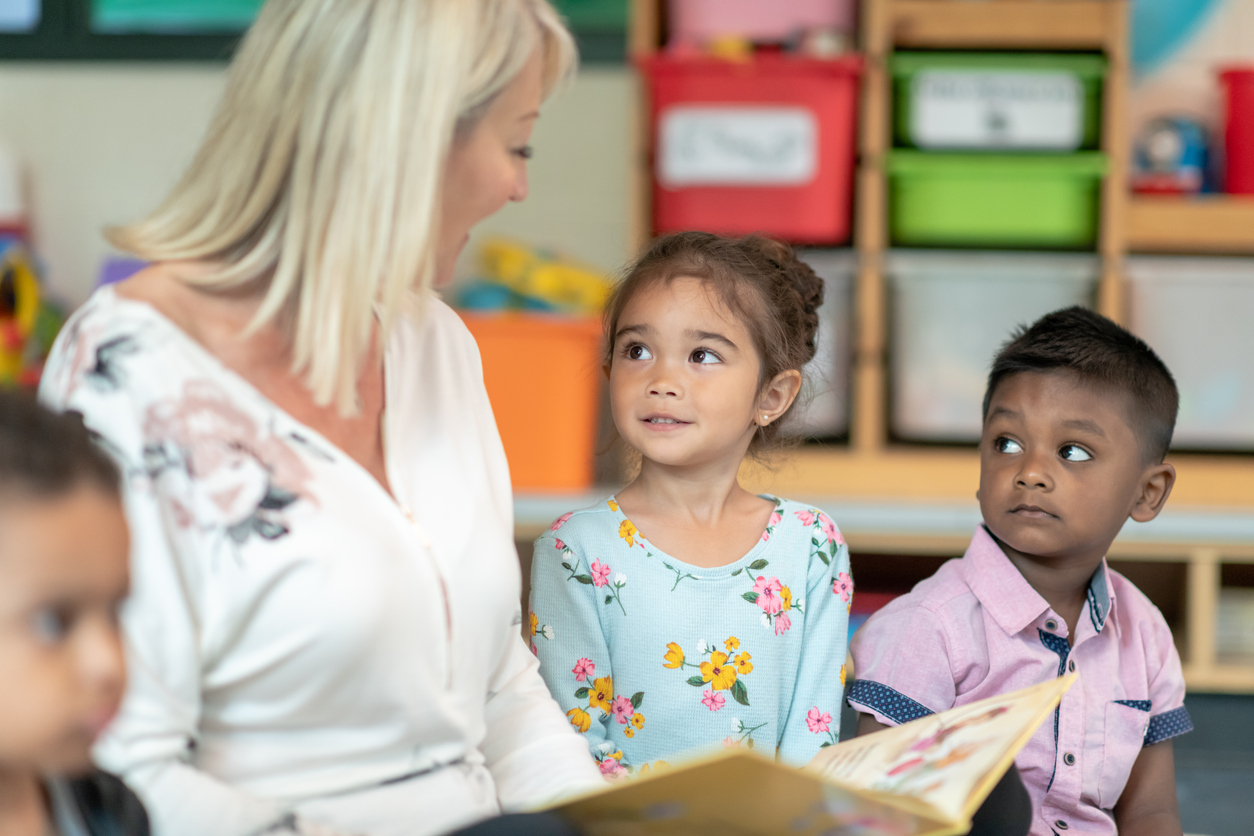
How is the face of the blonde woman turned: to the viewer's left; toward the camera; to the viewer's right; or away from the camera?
to the viewer's right

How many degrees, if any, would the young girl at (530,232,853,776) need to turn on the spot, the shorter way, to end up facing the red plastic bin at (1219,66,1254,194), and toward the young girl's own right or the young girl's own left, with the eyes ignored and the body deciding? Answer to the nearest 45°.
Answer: approximately 135° to the young girl's own left

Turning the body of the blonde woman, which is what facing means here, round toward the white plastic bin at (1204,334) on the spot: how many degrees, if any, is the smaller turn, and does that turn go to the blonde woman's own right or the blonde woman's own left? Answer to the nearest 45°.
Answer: approximately 90° to the blonde woman's own left

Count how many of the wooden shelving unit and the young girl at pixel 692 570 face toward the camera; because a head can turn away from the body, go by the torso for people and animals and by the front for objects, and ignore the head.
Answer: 2

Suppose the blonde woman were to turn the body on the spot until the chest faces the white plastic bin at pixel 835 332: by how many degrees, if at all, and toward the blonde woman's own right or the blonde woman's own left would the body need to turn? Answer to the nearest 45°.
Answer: approximately 90° to the blonde woman's own left

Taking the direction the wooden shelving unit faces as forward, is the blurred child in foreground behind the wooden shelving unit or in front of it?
in front

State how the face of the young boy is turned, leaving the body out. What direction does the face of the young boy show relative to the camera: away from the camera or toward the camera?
toward the camera

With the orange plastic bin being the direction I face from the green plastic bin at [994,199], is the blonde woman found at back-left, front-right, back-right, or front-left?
front-left

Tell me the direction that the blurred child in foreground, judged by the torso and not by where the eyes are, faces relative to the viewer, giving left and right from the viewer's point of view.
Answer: facing the viewer and to the right of the viewer

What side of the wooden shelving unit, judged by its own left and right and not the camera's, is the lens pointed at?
front

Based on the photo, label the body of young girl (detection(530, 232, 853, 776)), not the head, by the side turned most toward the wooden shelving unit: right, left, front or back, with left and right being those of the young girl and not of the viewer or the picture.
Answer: back

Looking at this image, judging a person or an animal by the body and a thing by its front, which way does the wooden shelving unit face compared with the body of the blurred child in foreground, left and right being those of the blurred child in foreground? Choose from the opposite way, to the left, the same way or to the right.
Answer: to the right

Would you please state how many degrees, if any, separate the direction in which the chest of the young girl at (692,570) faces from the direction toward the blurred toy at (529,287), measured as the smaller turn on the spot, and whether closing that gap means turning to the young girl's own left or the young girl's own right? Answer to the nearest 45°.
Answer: approximately 180°

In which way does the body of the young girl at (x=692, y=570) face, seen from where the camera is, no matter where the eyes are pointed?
toward the camera
